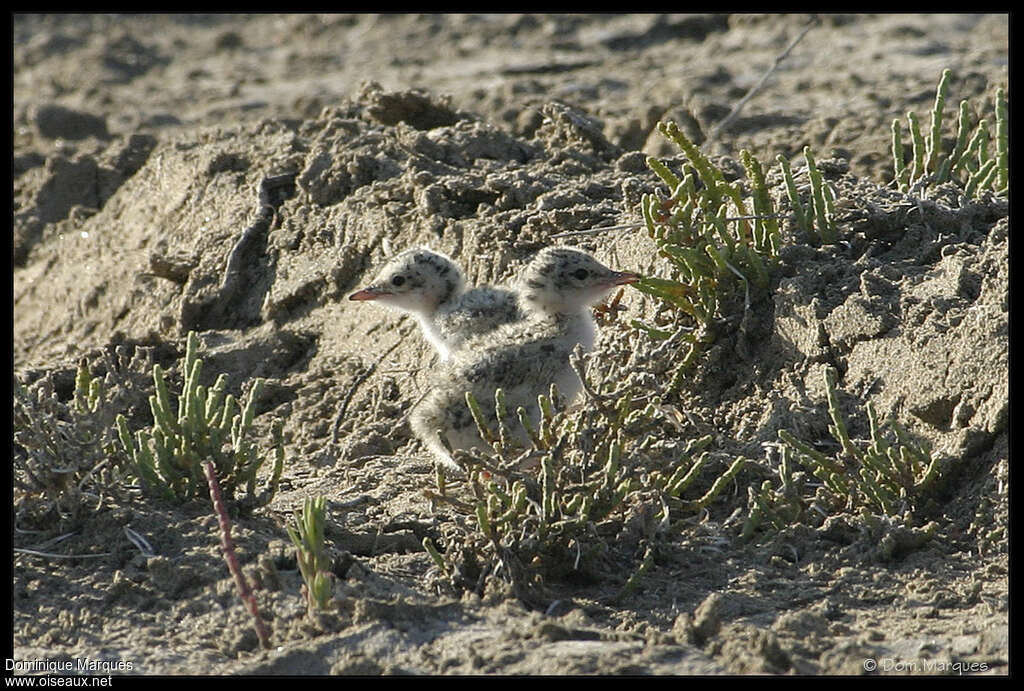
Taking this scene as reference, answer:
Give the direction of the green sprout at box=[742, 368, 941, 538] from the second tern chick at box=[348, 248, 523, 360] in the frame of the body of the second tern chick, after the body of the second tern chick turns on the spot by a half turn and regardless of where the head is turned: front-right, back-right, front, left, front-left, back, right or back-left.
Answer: front-right

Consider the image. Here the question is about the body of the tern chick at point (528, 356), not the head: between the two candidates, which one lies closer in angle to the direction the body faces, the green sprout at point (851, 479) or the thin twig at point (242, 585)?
the green sprout

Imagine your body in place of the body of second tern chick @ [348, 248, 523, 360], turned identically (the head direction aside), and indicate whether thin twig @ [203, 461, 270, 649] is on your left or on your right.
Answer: on your left

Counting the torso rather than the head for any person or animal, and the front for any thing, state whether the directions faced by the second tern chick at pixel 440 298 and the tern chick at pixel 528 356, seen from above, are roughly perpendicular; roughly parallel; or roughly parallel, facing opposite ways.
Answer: roughly parallel, facing opposite ways

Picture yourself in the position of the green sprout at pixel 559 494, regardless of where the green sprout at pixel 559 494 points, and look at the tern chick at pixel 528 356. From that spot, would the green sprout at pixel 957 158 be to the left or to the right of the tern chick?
right

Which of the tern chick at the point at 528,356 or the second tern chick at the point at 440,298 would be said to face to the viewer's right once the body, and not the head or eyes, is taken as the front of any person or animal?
the tern chick

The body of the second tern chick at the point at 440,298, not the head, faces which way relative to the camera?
to the viewer's left

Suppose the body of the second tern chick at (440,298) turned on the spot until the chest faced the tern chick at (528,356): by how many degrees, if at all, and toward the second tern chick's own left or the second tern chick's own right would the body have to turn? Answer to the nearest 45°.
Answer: approximately 135° to the second tern chick's own left

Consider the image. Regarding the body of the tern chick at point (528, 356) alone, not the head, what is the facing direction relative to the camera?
to the viewer's right

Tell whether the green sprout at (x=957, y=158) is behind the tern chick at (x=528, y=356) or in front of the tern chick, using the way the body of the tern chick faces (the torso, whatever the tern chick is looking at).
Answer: in front

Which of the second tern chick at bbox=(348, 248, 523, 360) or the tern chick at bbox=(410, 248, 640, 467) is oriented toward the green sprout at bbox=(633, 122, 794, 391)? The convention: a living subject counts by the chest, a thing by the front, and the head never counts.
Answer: the tern chick

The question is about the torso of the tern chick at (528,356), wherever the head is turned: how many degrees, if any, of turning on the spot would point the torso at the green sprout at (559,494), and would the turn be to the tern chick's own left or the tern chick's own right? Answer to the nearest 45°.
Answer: approximately 90° to the tern chick's own right

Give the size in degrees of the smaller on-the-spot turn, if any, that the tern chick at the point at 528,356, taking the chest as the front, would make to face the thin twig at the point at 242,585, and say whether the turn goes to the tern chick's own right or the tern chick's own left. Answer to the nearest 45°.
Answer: approximately 135° to the tern chick's own right

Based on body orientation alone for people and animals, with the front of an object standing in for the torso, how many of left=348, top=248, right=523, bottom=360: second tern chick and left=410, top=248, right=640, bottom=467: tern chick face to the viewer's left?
1

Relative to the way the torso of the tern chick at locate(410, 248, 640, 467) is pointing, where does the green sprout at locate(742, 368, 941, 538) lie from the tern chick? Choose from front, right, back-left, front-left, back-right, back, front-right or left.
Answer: front-right

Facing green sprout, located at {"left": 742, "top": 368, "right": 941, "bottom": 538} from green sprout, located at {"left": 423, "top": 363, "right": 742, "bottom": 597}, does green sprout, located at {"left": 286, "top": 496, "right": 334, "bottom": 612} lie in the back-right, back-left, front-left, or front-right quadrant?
back-right
